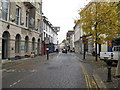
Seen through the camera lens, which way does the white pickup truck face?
facing away from the viewer and to the right of the viewer

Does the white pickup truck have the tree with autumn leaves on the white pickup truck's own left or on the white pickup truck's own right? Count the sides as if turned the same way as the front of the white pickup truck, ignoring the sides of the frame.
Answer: on the white pickup truck's own left
